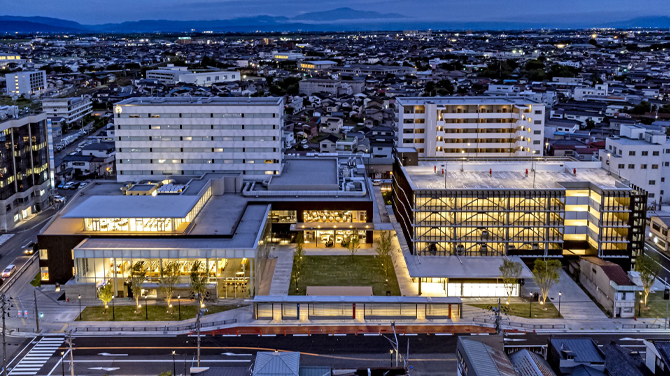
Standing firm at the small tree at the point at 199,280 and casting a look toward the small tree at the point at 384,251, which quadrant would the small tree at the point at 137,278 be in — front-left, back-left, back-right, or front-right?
back-left

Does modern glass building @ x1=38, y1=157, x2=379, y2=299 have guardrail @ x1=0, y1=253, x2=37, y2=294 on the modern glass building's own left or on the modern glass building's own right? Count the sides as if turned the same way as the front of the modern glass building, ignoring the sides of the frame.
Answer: on the modern glass building's own right

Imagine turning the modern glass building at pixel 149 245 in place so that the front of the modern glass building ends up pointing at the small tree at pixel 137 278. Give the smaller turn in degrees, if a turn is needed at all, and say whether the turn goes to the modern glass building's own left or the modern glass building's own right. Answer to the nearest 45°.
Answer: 0° — it already faces it

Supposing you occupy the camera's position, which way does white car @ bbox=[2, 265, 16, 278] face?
facing the viewer and to the left of the viewer

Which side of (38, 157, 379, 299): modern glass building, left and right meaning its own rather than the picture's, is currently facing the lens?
front

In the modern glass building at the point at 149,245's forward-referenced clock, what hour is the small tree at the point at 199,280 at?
The small tree is roughly at 11 o'clock from the modern glass building.

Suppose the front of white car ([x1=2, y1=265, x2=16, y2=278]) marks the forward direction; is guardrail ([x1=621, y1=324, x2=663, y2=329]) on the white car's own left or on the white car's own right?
on the white car's own left

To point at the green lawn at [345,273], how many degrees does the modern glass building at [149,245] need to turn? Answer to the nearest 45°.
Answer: approximately 90° to its left

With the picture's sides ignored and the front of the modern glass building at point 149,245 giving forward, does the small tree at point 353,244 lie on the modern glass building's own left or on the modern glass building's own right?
on the modern glass building's own left

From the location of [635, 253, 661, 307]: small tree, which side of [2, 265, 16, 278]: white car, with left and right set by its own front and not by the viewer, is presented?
left

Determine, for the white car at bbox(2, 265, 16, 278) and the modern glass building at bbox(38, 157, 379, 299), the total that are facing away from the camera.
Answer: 0

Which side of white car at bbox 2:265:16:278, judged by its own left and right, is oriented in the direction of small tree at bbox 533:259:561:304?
left
